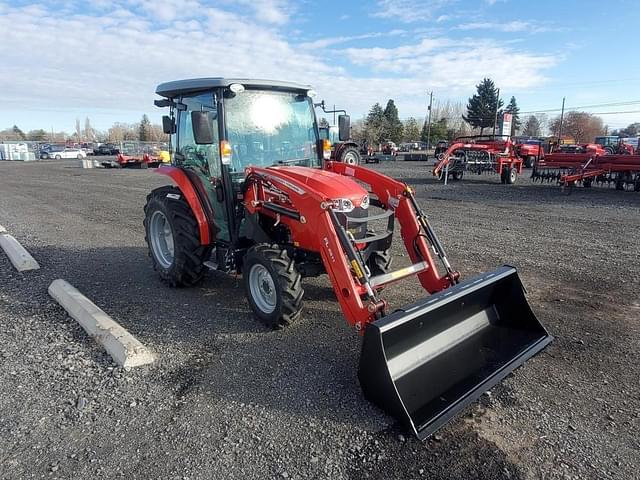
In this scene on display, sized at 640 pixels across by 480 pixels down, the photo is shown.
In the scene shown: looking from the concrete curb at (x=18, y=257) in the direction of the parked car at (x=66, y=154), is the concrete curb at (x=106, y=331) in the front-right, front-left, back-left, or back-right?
back-right

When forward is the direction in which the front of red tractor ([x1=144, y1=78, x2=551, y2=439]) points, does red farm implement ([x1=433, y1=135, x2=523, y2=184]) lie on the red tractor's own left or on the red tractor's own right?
on the red tractor's own left

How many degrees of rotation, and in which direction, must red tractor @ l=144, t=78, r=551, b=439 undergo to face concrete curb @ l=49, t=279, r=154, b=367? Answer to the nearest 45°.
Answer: approximately 135° to its right

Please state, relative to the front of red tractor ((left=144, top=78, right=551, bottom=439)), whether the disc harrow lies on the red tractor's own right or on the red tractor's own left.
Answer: on the red tractor's own left

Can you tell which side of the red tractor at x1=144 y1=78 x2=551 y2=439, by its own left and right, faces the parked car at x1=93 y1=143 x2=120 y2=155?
back

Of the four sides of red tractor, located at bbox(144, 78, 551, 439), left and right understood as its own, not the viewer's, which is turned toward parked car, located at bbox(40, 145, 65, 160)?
back

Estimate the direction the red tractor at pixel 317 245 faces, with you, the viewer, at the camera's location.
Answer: facing the viewer and to the right of the viewer

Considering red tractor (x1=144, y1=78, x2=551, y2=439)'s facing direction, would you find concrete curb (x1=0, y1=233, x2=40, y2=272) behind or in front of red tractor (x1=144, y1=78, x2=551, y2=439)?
behind

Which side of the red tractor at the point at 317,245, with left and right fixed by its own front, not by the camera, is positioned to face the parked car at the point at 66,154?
back
